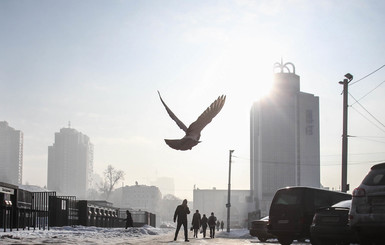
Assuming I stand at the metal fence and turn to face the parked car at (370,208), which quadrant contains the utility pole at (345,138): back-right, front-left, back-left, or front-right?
front-left

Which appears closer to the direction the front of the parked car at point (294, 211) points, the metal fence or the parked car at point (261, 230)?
the parked car

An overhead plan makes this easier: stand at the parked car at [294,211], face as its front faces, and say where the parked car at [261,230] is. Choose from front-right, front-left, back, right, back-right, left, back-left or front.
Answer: front-left

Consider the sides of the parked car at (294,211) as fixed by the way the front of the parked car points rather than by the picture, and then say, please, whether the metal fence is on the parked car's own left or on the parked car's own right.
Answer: on the parked car's own left
